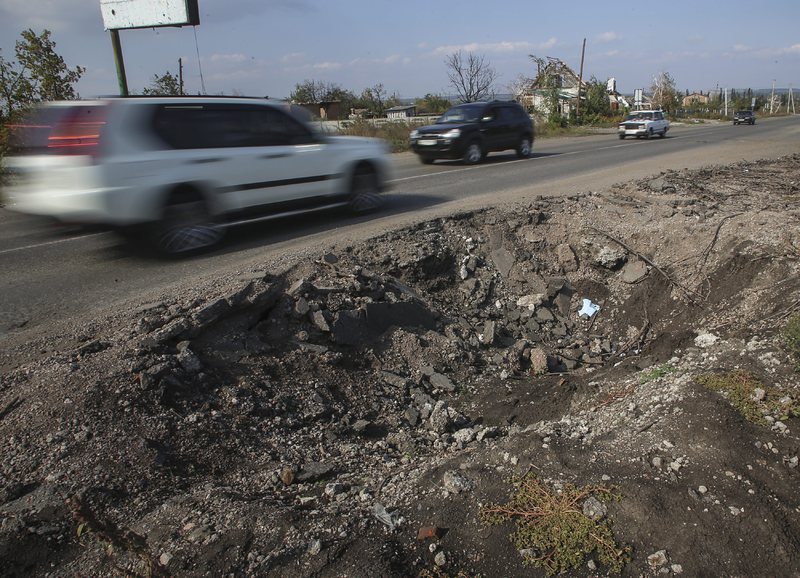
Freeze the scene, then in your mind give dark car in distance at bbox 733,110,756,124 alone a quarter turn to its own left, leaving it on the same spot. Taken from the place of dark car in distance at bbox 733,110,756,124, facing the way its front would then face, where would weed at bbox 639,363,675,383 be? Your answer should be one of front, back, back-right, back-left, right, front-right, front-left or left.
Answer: front-right

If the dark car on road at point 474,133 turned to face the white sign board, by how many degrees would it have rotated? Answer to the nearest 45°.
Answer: approximately 45° to its right

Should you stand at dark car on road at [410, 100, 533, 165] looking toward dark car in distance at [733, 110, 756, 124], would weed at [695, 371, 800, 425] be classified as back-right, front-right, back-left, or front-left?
back-right

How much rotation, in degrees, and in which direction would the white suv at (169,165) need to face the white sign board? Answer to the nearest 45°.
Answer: approximately 45° to its left

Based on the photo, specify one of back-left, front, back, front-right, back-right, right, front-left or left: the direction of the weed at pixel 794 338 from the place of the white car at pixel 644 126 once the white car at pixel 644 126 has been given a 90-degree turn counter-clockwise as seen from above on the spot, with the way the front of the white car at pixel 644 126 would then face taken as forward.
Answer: front-right

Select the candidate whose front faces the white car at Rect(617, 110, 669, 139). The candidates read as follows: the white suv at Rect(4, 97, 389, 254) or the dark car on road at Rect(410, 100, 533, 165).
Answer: the white suv at Rect(4, 97, 389, 254)

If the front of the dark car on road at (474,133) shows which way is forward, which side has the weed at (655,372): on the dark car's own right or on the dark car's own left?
on the dark car's own left

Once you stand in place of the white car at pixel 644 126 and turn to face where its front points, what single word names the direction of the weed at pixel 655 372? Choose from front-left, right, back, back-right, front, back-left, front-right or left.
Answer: front-left

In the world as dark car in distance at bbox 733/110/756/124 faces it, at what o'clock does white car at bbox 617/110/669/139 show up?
The white car is roughly at 11 o'clock from the dark car in distance.

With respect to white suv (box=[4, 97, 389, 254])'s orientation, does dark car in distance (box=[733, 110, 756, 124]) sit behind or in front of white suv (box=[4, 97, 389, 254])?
in front

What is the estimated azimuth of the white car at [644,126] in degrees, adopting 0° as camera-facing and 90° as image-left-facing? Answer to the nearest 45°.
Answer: approximately 45°

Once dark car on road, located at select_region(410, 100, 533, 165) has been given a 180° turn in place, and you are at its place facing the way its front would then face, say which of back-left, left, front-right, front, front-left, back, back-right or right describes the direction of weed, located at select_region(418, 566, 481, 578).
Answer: back-right

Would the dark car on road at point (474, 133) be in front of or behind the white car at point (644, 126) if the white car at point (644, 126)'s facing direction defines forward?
in front

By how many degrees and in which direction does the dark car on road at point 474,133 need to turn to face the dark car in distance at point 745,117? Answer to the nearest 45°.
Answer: approximately 180°

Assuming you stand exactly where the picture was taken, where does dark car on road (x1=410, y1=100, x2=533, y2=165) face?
facing the viewer and to the left of the viewer
